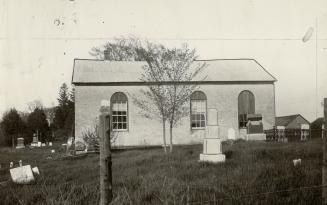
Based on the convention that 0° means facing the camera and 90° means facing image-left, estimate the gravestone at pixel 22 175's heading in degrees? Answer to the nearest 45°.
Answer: approximately 0°

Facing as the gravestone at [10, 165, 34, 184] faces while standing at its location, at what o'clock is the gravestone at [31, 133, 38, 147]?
the gravestone at [31, 133, 38, 147] is roughly at 6 o'clock from the gravestone at [10, 165, 34, 184].

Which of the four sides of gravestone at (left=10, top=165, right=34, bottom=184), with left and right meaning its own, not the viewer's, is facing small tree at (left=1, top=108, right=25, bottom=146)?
back

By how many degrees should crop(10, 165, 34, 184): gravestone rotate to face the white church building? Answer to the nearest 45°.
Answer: approximately 135° to its left

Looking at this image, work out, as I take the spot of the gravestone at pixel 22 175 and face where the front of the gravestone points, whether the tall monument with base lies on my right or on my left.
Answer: on my left

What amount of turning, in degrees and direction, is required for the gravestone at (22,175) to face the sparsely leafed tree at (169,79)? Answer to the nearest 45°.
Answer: approximately 135° to its left

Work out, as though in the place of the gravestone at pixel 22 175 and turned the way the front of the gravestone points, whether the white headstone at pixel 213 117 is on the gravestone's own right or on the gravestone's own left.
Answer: on the gravestone's own left

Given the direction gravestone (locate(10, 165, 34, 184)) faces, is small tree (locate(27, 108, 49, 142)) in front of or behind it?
behind
